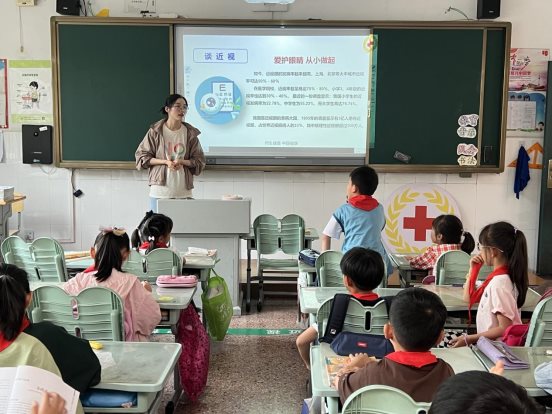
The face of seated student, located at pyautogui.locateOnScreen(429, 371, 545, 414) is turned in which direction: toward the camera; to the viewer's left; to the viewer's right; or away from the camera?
away from the camera

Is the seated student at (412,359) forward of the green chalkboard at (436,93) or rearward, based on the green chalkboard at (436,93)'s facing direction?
forward

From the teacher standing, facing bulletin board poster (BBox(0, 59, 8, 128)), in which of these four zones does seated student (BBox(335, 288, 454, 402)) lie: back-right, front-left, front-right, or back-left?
back-left

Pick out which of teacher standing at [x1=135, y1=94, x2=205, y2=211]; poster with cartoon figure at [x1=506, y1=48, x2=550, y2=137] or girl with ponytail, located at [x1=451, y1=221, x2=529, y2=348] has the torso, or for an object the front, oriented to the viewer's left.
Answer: the girl with ponytail

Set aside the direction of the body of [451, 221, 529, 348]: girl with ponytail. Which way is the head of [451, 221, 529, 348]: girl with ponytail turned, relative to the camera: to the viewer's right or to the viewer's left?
to the viewer's left

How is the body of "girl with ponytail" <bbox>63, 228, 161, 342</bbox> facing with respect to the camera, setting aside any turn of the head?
away from the camera

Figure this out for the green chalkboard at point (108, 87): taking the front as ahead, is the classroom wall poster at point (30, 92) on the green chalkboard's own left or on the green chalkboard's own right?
on the green chalkboard's own right

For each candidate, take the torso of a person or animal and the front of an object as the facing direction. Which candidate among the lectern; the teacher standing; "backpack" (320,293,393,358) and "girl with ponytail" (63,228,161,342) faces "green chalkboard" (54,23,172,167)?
the girl with ponytail

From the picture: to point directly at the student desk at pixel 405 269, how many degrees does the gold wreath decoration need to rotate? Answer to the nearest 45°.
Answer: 0° — it already faces it

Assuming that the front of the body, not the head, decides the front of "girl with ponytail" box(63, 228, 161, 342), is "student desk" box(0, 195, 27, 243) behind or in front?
in front

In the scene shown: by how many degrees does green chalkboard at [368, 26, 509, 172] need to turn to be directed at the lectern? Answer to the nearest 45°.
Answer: approximately 45° to its right

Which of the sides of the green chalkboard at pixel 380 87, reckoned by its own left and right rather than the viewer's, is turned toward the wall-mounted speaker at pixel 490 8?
left

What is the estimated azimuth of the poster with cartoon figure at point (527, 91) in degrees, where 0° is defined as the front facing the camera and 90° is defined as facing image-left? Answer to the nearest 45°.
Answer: approximately 0°

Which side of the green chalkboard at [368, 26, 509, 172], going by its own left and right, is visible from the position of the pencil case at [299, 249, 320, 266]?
front

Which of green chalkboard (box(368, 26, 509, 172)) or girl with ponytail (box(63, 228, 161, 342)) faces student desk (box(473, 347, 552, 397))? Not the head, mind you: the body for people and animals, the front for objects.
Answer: the green chalkboard
